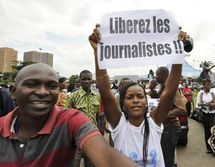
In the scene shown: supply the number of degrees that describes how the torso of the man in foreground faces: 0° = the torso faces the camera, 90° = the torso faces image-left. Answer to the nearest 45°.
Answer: approximately 0°

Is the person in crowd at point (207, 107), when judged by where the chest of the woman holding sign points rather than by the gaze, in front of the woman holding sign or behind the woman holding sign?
behind

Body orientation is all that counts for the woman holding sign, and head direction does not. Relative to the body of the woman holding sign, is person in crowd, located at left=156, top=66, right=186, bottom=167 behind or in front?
behind

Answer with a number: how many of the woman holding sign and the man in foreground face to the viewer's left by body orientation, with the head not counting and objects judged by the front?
0
